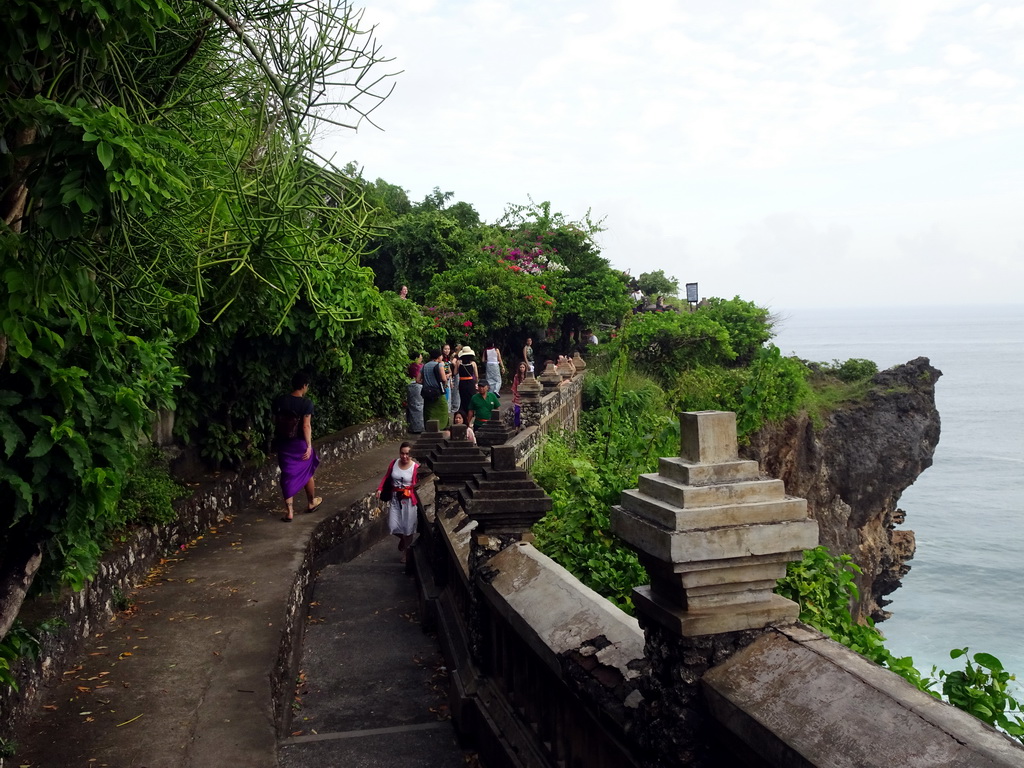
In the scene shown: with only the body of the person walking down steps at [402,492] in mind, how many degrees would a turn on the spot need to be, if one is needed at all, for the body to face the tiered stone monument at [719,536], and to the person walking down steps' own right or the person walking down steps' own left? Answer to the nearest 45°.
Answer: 0° — they already face it

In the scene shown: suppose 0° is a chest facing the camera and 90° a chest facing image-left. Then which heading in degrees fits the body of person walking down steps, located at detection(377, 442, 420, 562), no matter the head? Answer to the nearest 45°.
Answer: approximately 0°

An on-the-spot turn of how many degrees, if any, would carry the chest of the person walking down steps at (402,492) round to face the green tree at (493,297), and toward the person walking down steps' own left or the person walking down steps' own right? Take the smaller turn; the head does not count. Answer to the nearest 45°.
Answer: approximately 180°

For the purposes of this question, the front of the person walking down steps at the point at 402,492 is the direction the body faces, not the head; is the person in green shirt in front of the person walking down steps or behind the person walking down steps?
behind

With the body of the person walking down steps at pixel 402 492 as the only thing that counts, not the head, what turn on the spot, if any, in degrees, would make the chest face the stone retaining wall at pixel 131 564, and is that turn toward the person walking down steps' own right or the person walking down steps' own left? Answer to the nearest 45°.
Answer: approximately 45° to the person walking down steps' own right

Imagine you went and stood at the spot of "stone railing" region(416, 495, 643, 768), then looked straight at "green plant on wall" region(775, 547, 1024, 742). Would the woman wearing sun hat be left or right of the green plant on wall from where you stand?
left

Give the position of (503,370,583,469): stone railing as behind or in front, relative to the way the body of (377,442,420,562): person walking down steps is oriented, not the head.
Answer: behind

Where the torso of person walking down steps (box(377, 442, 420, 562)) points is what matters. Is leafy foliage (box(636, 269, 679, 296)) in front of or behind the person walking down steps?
behind

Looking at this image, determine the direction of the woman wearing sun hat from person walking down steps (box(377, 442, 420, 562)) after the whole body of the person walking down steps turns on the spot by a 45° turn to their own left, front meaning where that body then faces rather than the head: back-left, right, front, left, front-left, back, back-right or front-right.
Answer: back-left
